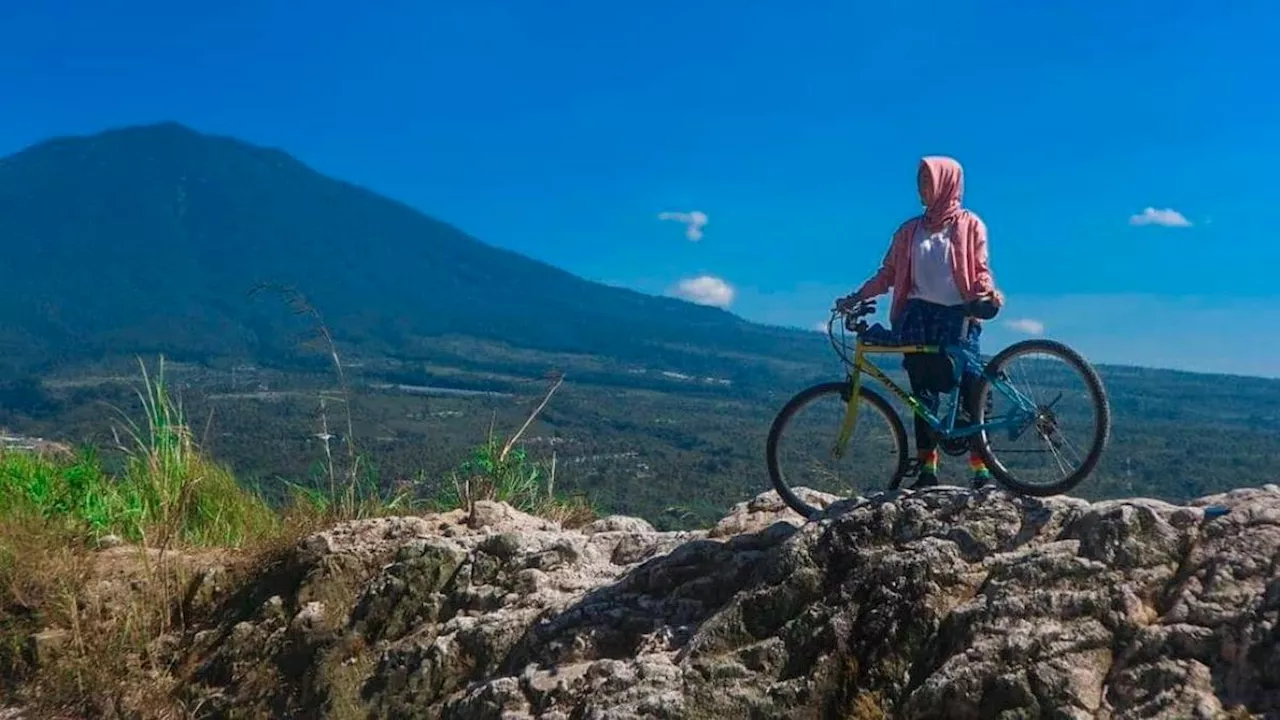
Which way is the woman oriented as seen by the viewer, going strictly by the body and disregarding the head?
toward the camera

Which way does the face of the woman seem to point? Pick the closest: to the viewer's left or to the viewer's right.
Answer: to the viewer's left

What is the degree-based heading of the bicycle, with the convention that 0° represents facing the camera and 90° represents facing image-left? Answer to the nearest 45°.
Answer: approximately 90°
